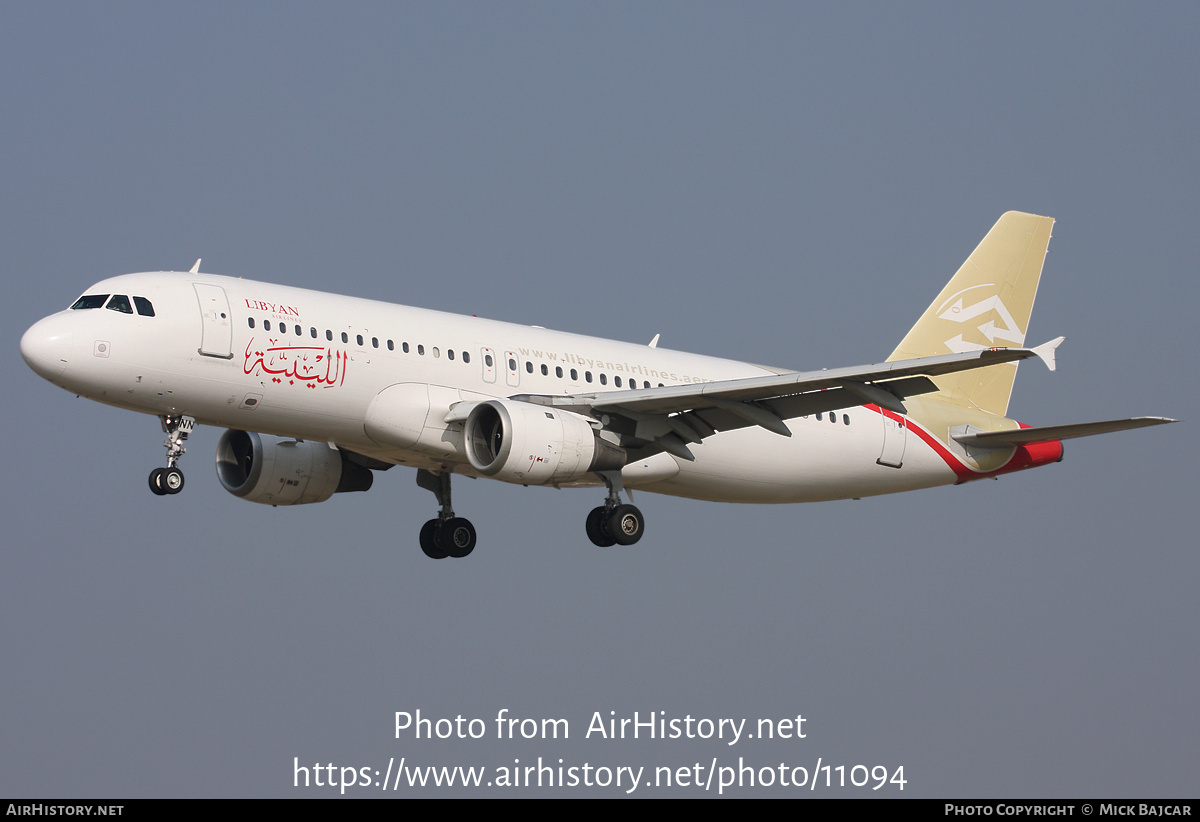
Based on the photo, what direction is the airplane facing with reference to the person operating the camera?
facing the viewer and to the left of the viewer
